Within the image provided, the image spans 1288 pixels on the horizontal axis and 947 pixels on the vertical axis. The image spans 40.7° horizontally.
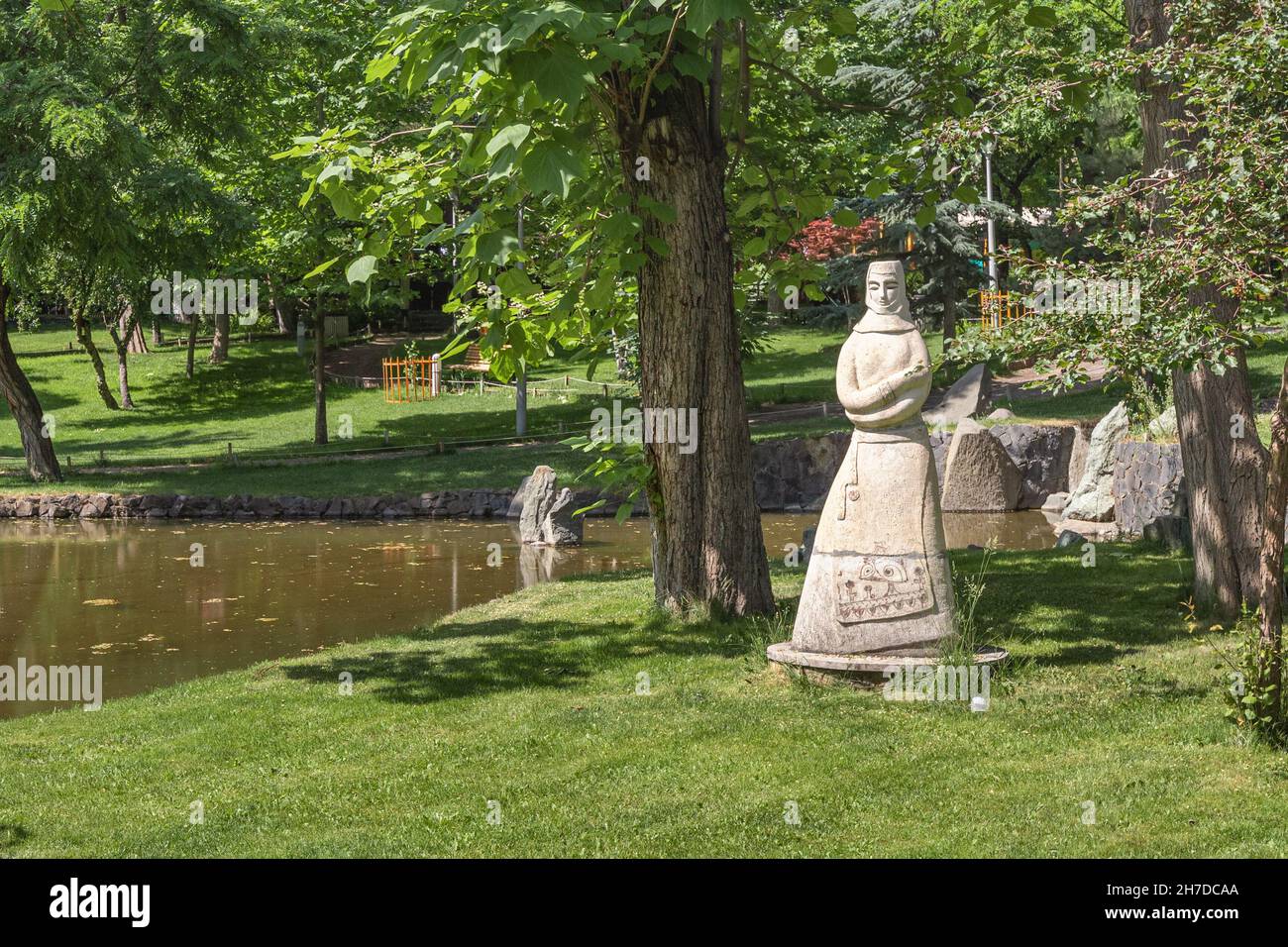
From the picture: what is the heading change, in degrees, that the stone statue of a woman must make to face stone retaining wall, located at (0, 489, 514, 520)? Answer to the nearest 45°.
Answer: approximately 135° to its right

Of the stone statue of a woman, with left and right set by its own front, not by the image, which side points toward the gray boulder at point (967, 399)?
back

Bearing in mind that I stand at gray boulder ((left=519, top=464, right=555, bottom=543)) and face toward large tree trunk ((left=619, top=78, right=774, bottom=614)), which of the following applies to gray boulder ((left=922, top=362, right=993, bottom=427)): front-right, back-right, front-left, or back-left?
back-left

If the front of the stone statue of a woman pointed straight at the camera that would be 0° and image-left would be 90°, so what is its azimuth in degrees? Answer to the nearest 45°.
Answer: approximately 0°

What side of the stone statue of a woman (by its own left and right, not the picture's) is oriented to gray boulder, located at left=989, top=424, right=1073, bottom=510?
back

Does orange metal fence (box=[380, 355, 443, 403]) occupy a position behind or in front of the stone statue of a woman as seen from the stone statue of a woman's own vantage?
behind

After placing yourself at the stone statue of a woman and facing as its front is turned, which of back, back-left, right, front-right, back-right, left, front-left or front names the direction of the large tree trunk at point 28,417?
back-right

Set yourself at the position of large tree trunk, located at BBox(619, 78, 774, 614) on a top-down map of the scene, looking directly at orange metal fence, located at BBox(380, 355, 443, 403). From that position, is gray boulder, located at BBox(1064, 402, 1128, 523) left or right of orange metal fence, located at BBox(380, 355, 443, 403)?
right

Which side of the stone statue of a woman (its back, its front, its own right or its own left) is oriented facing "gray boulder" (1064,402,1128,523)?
back

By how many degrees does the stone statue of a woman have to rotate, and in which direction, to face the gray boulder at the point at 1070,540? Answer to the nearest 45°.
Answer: approximately 180°

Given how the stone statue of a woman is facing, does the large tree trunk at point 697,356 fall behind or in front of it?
behind

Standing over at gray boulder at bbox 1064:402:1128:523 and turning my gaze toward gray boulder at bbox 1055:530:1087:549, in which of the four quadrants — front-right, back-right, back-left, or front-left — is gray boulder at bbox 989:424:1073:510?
back-right
